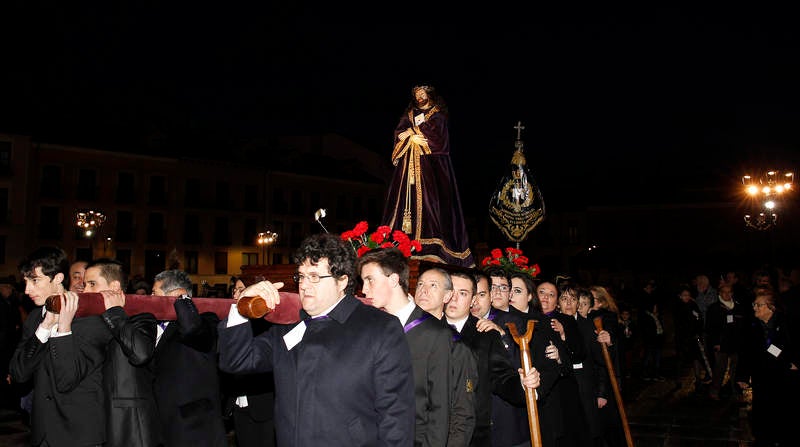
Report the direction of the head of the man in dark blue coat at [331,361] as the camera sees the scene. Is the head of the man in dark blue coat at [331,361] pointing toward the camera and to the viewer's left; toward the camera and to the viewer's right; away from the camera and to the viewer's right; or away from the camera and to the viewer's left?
toward the camera and to the viewer's left

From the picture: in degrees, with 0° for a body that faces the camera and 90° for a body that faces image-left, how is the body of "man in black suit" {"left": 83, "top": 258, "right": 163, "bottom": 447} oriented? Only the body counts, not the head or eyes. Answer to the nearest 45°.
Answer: approximately 90°

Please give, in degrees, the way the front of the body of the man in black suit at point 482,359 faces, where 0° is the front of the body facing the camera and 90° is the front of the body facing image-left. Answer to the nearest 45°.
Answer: approximately 45°

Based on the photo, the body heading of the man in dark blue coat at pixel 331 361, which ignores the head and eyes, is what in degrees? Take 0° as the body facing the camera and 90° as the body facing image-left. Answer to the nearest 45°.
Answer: approximately 45°

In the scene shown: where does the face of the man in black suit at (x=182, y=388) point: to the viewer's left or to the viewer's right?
to the viewer's left

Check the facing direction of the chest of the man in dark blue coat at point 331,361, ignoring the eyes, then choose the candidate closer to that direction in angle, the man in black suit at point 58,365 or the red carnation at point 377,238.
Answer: the man in black suit

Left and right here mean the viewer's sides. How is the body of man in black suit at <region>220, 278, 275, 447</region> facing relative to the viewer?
facing the viewer and to the left of the viewer

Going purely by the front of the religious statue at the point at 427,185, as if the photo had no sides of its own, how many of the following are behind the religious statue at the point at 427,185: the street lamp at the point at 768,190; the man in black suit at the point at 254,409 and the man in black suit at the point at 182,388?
1

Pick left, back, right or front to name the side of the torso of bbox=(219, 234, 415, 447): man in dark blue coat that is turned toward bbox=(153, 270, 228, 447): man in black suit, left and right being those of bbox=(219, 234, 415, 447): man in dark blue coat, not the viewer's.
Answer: right

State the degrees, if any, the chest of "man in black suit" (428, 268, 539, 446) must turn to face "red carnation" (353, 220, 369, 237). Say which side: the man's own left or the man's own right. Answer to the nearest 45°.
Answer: approximately 90° to the man's own right

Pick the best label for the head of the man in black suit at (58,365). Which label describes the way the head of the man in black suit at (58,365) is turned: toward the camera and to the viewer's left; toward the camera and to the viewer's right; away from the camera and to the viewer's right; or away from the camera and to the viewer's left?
toward the camera and to the viewer's left

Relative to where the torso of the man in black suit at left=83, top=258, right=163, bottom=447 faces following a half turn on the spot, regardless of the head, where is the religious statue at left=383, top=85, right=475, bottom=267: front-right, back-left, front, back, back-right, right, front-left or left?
front-left
